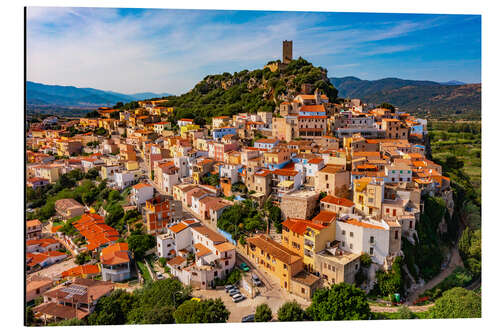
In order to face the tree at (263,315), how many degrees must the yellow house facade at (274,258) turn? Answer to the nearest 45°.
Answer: approximately 45° to its left

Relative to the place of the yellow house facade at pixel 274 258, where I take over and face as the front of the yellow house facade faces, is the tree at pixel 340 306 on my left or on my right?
on my left

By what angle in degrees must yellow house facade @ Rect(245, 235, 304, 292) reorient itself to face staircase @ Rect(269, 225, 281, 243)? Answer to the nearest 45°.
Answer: approximately 135° to its right

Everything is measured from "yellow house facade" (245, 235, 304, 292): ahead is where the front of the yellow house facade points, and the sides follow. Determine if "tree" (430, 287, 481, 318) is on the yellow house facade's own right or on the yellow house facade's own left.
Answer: on the yellow house facade's own left

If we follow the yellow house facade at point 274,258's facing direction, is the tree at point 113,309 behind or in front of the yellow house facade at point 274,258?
in front

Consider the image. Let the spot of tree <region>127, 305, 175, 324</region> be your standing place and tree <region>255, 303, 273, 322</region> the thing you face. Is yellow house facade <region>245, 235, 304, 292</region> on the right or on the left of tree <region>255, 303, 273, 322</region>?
left

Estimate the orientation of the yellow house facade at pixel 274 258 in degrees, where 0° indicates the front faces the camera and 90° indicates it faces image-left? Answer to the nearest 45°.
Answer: approximately 45°
